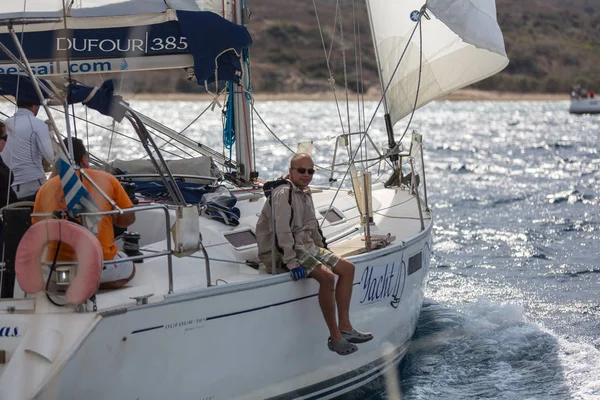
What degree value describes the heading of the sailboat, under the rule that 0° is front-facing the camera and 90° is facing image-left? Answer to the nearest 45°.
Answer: approximately 225°

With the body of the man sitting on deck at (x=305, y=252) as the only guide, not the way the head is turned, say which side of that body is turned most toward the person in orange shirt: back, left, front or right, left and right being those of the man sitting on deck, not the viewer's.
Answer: right

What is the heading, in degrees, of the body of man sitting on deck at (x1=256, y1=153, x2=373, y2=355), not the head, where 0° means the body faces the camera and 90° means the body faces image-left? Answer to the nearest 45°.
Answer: approximately 315°

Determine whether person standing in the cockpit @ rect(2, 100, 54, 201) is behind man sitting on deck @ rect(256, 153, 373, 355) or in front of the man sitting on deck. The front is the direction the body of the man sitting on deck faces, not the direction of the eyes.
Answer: behind

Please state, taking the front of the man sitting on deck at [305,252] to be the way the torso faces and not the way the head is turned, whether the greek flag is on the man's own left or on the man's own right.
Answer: on the man's own right
